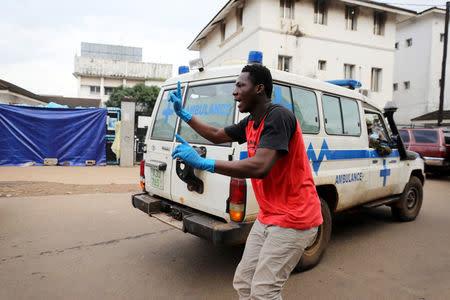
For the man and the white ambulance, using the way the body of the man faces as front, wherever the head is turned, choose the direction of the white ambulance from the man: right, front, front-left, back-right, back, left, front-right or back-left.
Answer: right

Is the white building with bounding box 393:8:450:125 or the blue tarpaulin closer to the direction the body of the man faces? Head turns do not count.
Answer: the blue tarpaulin

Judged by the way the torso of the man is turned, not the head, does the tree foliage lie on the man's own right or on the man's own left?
on the man's own right

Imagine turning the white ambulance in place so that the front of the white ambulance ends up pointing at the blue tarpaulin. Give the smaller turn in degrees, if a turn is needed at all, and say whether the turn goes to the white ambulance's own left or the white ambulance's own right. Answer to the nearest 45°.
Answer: approximately 90° to the white ambulance's own left

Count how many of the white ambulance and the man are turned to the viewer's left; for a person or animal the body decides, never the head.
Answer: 1

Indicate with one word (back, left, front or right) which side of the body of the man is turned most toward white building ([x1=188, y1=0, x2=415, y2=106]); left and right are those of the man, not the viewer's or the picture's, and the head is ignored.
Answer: right

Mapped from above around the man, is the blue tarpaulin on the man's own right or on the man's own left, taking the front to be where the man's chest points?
on the man's own right

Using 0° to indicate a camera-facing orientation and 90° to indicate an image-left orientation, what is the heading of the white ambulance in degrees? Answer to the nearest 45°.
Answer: approximately 225°

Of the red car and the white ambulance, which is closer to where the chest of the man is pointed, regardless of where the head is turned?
the white ambulance

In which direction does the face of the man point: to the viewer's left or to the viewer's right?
to the viewer's left

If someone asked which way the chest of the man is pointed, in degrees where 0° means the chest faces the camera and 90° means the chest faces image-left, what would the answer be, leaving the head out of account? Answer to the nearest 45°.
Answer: approximately 90°
